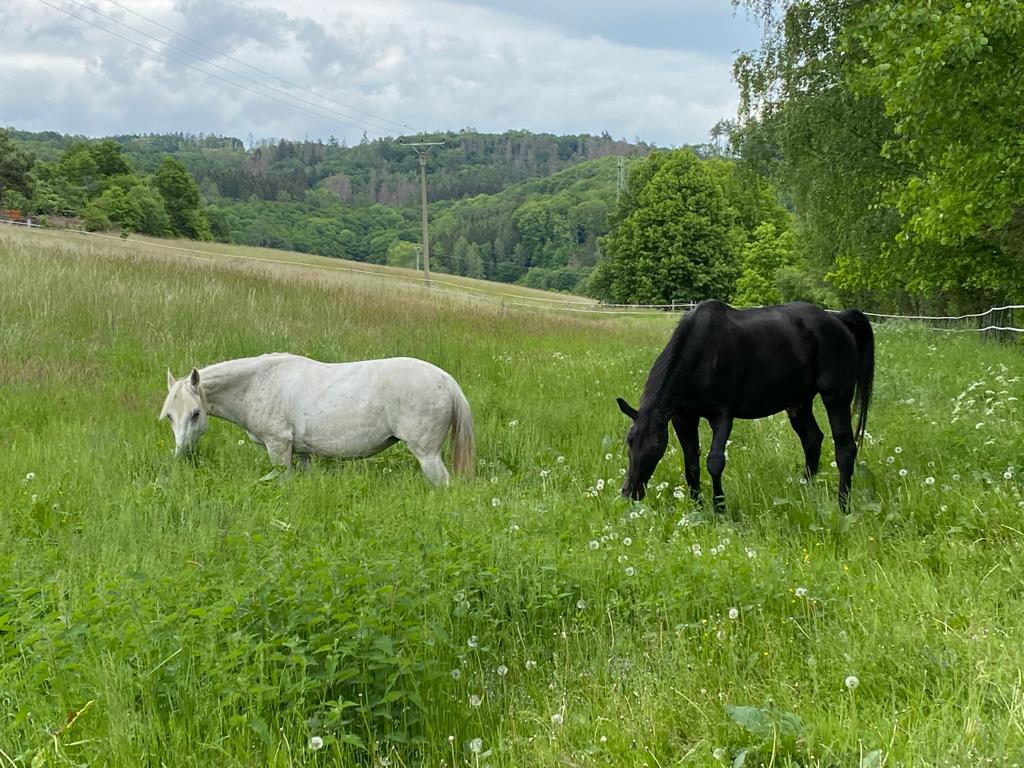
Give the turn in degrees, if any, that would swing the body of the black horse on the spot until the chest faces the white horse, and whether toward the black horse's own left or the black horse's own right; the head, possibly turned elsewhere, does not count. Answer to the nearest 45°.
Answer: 0° — it already faces it

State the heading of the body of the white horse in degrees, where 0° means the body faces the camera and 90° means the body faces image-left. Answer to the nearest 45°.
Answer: approximately 90°

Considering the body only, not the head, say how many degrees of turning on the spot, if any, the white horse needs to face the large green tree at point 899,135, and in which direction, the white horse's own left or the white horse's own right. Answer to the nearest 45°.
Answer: approximately 135° to the white horse's own right

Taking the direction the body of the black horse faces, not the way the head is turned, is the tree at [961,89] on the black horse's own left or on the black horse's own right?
on the black horse's own right

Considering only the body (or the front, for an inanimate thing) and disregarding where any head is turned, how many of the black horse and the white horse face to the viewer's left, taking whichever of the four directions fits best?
2

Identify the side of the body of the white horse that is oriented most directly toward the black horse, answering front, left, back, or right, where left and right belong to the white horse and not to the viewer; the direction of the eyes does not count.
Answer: back

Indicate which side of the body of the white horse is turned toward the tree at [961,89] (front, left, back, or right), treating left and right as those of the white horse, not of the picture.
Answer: back

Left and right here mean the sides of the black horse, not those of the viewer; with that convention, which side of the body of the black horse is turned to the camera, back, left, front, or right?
left
